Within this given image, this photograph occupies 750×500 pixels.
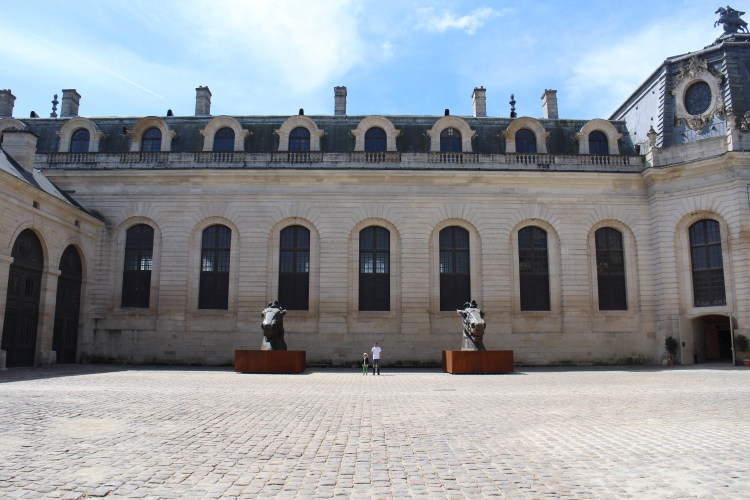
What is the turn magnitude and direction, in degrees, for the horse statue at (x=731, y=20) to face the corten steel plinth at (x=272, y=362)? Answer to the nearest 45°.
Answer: approximately 45° to its left

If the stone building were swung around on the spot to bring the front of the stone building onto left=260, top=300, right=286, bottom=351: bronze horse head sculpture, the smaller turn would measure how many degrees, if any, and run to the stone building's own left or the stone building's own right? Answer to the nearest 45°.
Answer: approximately 45° to the stone building's own right

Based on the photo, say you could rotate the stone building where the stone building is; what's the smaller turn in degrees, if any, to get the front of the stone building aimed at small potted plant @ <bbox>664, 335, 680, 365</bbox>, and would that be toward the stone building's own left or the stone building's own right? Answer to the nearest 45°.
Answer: approximately 90° to the stone building's own left

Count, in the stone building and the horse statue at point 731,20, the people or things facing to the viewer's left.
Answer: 1

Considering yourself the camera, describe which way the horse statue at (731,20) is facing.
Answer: facing to the left of the viewer

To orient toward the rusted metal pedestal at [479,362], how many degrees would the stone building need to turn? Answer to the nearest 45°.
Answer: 0° — it already faces it

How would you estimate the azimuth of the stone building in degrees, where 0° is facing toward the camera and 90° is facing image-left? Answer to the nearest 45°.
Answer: approximately 0°
